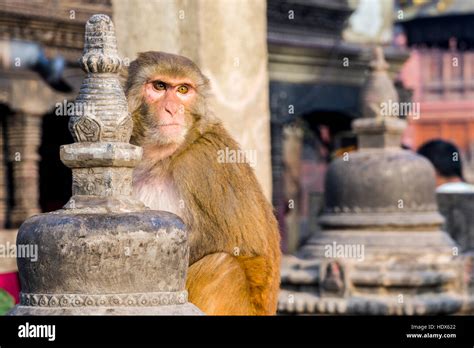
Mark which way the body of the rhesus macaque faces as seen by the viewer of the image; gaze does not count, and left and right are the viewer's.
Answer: facing the viewer and to the left of the viewer

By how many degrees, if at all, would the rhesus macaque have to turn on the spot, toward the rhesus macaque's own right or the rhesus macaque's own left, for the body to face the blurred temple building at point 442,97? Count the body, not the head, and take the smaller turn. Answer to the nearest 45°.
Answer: approximately 135° to the rhesus macaque's own right

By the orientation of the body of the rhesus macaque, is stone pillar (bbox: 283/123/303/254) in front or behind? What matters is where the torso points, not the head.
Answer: behind

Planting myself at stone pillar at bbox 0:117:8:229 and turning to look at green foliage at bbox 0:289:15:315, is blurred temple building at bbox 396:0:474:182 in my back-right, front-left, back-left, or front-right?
back-left

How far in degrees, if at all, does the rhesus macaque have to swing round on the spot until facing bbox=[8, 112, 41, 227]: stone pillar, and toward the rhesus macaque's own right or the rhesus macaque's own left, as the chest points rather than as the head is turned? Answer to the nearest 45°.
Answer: approximately 135° to the rhesus macaque's own right

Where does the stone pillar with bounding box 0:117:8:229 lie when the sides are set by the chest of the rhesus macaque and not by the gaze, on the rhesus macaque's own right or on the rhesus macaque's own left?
on the rhesus macaque's own right
